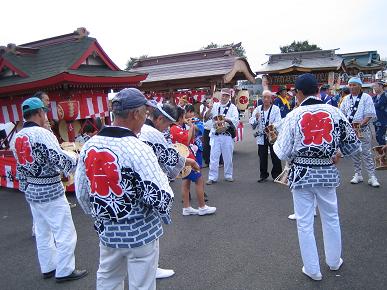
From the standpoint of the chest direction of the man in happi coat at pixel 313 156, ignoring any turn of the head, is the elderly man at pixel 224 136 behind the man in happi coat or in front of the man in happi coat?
in front

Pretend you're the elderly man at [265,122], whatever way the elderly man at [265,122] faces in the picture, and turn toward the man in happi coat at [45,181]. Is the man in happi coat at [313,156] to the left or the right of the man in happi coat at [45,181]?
left

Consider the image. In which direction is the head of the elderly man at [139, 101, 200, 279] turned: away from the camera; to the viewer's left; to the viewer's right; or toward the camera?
to the viewer's right

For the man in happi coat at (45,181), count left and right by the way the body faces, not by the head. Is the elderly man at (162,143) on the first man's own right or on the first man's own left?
on the first man's own right

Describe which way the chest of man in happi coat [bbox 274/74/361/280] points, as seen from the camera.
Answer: away from the camera

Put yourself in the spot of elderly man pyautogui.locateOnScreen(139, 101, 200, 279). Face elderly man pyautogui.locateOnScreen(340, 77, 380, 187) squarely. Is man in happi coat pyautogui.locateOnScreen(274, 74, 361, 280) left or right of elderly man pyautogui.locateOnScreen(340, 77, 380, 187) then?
right

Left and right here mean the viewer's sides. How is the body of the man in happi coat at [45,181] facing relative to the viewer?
facing away from the viewer and to the right of the viewer

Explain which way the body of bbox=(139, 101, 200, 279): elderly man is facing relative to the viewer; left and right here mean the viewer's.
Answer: facing to the right of the viewer

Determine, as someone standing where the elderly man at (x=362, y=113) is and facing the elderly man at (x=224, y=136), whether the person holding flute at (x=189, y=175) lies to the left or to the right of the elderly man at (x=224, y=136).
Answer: left
